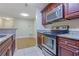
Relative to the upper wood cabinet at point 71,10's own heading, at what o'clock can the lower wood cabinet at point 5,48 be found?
The lower wood cabinet is roughly at 12 o'clock from the upper wood cabinet.

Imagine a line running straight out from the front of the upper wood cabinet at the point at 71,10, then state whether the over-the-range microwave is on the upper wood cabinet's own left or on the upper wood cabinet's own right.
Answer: on the upper wood cabinet's own right

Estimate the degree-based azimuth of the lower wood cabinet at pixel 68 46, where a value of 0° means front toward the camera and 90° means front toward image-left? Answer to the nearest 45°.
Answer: approximately 45°

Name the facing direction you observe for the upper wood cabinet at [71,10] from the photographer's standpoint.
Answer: facing the viewer and to the left of the viewer

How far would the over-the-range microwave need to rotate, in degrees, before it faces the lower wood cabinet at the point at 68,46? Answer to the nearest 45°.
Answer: approximately 45° to its left

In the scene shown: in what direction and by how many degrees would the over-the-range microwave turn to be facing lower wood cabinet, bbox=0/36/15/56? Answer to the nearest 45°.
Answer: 0° — it already faces it

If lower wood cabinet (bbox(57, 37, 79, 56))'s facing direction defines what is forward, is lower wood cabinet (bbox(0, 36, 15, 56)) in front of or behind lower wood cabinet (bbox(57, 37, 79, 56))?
in front
